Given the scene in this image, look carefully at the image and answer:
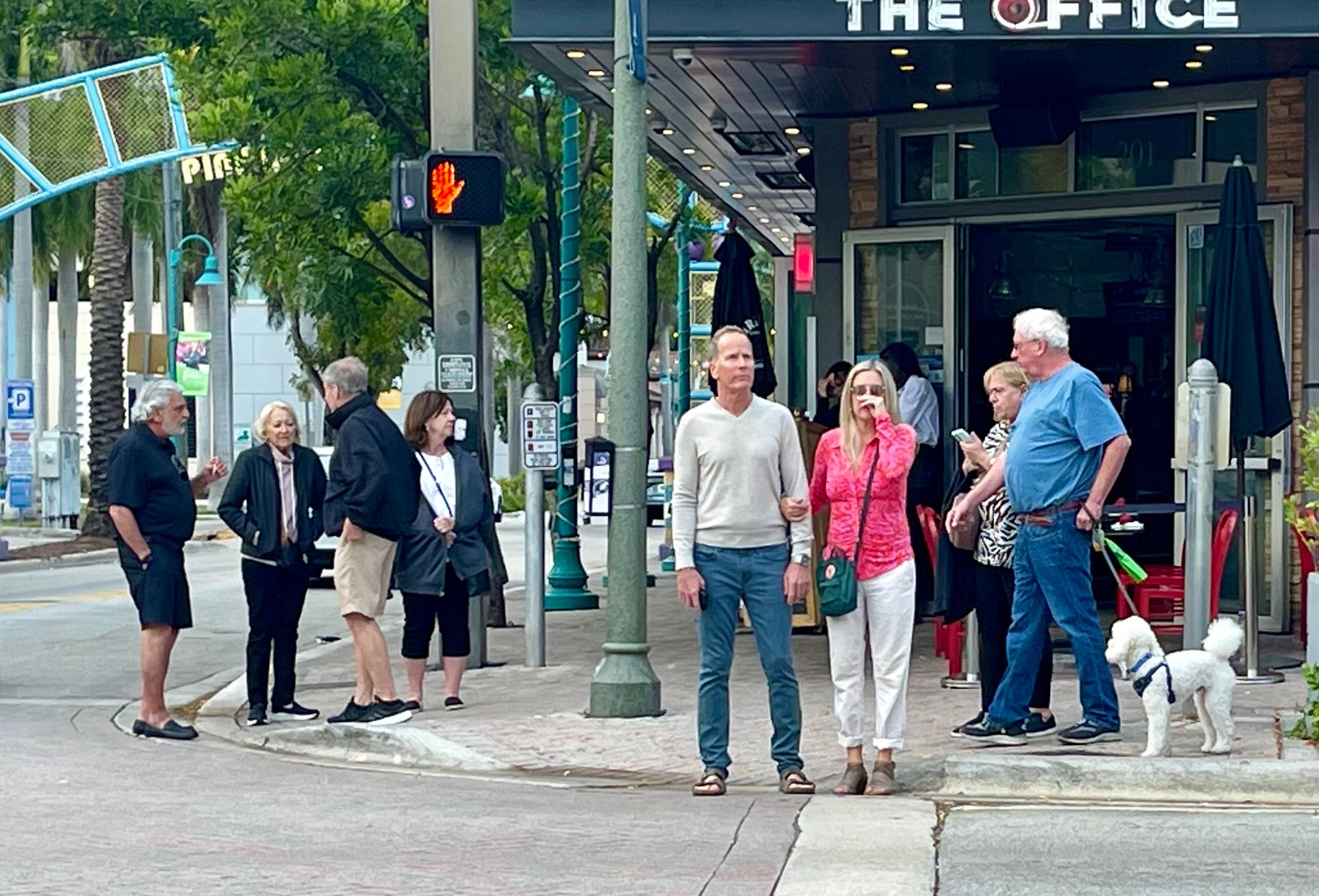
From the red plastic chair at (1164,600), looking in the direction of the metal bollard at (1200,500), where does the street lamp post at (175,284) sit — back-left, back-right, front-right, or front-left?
back-right

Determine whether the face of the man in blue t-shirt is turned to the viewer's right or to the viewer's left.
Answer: to the viewer's left

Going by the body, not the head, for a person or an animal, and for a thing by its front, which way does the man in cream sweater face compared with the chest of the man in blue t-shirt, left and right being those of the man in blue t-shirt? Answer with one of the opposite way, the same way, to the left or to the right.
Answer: to the left

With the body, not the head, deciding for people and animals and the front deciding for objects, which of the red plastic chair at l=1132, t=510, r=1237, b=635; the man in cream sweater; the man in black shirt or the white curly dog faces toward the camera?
the man in cream sweater

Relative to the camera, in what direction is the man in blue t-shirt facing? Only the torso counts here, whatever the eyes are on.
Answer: to the viewer's left

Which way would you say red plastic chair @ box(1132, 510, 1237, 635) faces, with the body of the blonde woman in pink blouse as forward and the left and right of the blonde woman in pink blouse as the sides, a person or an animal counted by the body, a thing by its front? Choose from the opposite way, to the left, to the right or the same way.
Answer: to the right

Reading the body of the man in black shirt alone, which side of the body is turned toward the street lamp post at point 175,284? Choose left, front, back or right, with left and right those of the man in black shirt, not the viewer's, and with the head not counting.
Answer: left

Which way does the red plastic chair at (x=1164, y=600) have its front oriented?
to the viewer's left

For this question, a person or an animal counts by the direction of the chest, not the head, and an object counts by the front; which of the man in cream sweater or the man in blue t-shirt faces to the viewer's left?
the man in blue t-shirt

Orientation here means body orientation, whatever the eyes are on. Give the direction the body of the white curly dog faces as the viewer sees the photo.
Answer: to the viewer's left

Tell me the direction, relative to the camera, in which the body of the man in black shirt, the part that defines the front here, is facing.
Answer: to the viewer's right
